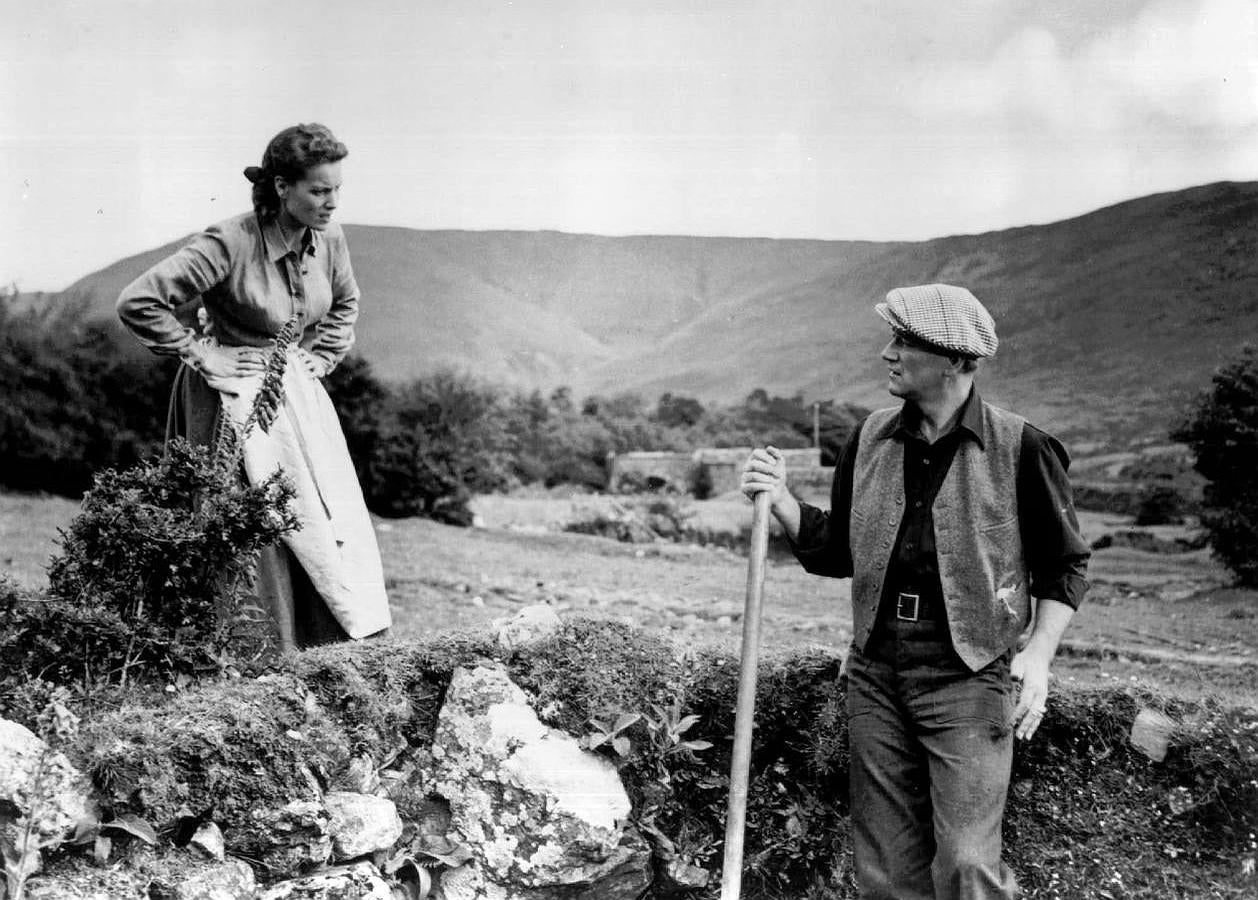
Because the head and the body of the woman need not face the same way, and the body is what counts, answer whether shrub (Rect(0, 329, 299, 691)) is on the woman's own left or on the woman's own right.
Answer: on the woman's own right

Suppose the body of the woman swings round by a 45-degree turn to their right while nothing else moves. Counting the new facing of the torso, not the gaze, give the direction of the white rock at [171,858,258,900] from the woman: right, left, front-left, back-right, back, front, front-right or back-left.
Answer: front

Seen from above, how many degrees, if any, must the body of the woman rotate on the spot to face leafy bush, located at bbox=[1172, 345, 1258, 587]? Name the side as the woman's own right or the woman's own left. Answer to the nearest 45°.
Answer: approximately 90° to the woman's own left

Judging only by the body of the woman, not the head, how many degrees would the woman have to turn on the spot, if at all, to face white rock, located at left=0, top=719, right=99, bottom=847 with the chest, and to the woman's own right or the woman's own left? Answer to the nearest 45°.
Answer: approximately 45° to the woman's own right

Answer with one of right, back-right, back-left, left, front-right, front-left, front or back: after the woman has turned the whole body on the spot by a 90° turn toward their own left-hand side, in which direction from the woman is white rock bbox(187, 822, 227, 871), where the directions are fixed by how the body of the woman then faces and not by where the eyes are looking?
back-right

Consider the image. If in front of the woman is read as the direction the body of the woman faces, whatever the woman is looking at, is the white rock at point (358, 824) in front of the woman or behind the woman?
in front

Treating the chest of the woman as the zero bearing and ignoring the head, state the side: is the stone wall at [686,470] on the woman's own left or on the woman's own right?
on the woman's own left

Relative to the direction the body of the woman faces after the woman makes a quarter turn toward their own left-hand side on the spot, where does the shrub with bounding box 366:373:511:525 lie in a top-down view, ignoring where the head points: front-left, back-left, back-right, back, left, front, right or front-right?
front-left

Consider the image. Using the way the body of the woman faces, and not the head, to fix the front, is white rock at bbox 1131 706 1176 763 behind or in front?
in front

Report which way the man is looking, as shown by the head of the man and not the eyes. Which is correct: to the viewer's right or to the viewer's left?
to the viewer's left

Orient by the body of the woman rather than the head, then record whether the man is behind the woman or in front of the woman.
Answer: in front
